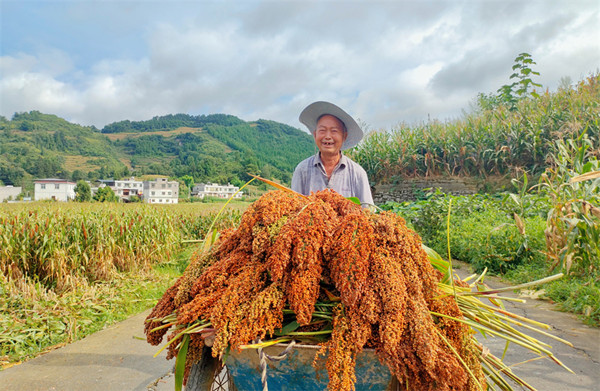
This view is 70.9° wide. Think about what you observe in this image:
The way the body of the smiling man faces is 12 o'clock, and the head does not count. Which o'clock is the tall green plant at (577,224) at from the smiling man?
The tall green plant is roughly at 8 o'clock from the smiling man.

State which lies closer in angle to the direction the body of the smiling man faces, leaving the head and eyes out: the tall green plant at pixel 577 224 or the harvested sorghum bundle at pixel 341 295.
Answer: the harvested sorghum bundle

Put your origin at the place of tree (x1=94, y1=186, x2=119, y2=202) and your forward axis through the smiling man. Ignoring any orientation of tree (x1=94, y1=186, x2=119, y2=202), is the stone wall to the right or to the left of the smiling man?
left

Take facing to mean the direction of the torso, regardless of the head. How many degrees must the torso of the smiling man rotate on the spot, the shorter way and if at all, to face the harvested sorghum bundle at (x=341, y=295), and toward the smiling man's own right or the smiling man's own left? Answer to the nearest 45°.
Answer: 0° — they already face it

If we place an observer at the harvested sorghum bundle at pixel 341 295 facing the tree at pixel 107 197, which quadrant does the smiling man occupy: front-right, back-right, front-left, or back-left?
front-right

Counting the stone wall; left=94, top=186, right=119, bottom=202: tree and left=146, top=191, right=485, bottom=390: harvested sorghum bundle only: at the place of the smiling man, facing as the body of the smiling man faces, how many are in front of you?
1

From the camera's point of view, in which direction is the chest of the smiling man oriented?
toward the camera

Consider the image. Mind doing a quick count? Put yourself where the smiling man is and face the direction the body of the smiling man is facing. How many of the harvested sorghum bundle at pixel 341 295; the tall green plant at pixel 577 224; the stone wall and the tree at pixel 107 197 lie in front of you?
1

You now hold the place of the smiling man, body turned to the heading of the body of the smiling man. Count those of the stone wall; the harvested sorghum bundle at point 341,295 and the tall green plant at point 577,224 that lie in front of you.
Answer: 1

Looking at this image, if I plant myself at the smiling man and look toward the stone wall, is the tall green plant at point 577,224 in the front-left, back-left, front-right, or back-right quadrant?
front-right

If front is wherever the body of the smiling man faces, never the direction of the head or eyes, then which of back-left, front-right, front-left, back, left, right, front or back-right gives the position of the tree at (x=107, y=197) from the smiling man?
back-right
